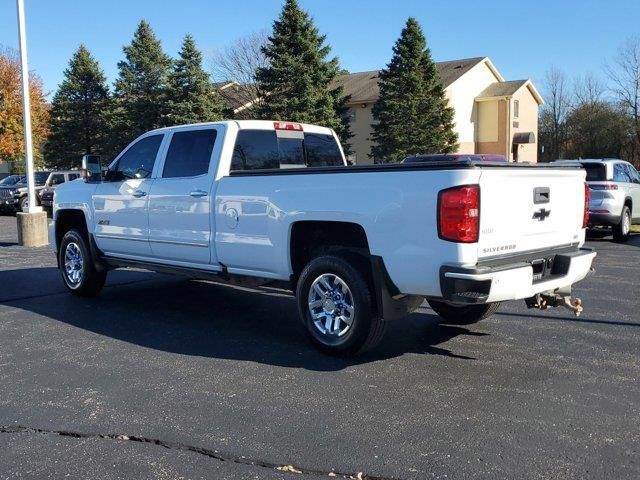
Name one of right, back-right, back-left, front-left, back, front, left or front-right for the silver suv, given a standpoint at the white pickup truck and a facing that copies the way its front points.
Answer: right

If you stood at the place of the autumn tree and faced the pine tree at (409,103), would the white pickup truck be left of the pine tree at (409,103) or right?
right

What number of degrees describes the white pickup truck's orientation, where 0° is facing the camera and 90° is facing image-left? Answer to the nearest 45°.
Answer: approximately 135°

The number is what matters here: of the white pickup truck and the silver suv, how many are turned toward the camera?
0

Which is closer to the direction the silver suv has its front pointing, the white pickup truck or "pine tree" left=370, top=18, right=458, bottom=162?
the pine tree

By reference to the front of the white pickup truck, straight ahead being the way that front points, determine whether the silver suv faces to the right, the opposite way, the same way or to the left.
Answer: to the right

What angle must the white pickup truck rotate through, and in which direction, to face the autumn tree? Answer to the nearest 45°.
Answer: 0° — it already faces it

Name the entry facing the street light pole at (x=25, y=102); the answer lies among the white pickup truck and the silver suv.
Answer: the white pickup truck

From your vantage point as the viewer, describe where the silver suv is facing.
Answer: facing away from the viewer and to the right of the viewer

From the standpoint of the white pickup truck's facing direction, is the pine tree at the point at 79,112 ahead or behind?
ahead

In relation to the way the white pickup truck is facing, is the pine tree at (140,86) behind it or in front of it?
in front

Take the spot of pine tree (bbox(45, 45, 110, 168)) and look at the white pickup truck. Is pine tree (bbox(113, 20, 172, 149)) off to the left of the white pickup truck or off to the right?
left

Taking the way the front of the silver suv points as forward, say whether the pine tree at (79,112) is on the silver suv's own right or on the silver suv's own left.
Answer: on the silver suv's own left

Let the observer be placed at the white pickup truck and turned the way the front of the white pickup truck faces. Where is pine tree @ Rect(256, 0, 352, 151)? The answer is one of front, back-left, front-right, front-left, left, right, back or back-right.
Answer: front-right

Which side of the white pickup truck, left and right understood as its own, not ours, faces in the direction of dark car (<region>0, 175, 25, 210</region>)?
front
